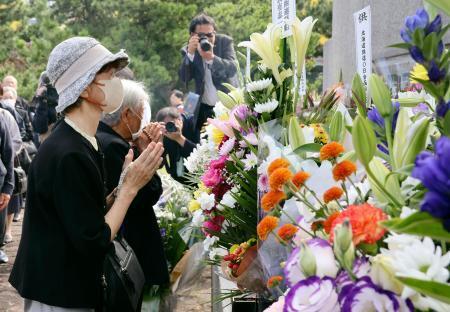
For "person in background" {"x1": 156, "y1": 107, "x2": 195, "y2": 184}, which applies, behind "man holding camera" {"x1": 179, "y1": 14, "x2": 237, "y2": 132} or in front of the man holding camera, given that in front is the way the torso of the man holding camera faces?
in front

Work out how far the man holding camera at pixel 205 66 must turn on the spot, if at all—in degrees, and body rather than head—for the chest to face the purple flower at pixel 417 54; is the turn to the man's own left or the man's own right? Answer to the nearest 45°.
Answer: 0° — they already face it

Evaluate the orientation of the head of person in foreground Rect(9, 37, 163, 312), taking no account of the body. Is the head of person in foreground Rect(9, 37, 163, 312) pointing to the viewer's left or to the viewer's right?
to the viewer's right

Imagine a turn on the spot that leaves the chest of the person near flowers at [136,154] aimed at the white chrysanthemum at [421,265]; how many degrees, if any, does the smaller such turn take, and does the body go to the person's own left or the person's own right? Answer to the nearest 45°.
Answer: approximately 90° to the person's own right

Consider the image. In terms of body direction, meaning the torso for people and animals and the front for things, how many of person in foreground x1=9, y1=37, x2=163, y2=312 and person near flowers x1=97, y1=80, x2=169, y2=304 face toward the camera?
0

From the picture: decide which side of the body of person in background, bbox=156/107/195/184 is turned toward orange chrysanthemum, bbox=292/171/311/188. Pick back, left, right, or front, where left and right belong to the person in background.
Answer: front

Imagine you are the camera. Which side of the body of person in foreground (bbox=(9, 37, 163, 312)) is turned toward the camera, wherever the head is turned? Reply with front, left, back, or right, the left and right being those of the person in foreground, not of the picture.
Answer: right

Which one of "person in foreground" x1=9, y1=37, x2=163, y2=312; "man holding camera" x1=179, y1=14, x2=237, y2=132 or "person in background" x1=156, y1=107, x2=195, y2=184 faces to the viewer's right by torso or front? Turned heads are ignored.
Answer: "person in foreground" x1=9, y1=37, x2=163, y2=312

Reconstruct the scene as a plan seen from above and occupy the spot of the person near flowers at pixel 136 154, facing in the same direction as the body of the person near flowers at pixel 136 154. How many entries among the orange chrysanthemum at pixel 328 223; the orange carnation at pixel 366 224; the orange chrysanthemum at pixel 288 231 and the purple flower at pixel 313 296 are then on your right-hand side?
4

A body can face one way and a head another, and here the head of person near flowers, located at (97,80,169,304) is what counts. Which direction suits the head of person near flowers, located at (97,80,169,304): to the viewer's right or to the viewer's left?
to the viewer's right

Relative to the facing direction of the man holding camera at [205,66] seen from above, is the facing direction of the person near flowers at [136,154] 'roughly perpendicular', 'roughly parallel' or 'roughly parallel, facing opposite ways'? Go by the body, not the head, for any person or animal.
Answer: roughly perpendicular

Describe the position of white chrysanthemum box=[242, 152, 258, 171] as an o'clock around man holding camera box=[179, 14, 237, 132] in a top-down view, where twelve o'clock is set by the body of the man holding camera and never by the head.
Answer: The white chrysanthemum is roughly at 12 o'clock from the man holding camera.

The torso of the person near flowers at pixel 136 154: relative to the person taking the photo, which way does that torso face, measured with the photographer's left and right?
facing to the right of the viewer
